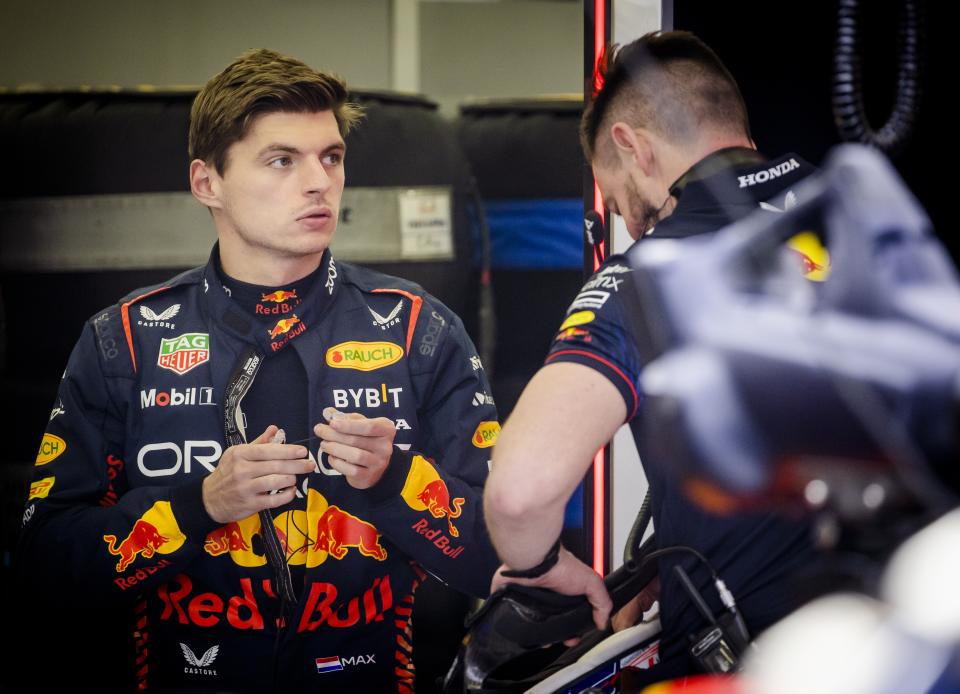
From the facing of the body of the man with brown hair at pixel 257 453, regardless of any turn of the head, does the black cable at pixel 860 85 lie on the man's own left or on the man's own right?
on the man's own left

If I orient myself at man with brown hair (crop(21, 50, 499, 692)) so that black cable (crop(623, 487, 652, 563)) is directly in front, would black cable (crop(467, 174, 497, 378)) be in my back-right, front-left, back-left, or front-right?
front-left

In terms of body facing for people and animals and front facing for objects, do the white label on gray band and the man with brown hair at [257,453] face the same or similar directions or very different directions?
same or similar directions

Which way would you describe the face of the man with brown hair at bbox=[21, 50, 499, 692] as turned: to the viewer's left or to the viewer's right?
to the viewer's right

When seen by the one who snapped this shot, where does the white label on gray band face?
facing the viewer

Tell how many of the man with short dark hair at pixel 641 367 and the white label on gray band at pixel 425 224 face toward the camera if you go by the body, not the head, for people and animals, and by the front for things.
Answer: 1

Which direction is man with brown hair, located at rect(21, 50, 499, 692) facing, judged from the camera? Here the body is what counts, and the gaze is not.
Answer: toward the camera

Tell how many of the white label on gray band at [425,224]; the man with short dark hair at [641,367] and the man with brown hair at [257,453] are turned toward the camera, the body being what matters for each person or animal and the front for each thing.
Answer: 2

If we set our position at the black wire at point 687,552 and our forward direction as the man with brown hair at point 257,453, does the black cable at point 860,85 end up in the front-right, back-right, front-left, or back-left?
back-right
